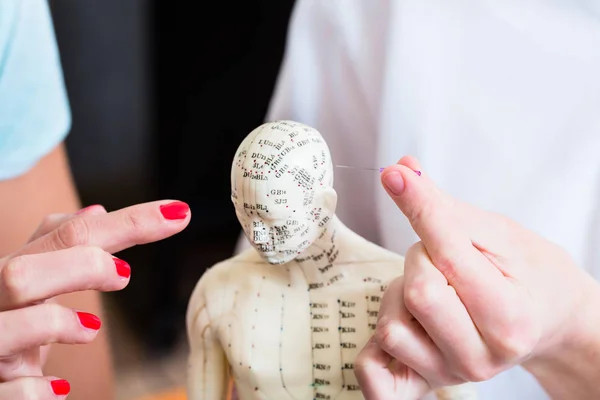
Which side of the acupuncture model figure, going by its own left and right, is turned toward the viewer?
front
